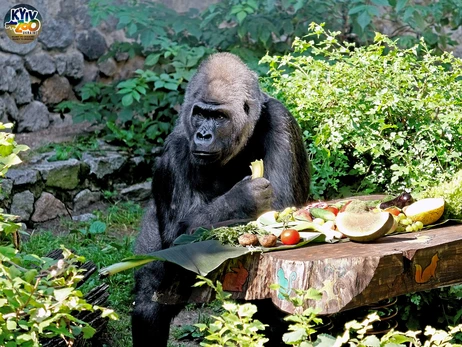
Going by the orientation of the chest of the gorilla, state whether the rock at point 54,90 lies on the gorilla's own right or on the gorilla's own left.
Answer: on the gorilla's own right

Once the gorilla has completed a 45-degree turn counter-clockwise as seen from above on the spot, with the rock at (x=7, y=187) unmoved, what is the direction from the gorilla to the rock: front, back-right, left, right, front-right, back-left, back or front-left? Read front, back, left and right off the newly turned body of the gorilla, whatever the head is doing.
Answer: back-right

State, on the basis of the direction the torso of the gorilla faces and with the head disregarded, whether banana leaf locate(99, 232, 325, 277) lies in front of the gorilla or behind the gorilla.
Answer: in front

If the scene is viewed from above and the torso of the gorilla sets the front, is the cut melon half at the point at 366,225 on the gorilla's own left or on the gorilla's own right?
on the gorilla's own left

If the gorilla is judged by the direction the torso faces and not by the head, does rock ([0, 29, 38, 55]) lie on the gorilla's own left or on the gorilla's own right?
on the gorilla's own right

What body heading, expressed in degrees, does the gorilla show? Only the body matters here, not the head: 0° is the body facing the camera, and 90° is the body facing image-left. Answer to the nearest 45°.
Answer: approximately 45°

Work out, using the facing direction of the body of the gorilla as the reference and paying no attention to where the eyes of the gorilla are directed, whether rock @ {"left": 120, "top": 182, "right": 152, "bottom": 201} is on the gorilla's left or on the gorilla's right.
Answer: on the gorilla's right

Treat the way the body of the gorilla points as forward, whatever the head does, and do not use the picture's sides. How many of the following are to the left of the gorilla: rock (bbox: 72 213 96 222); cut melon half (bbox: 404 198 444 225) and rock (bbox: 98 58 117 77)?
1

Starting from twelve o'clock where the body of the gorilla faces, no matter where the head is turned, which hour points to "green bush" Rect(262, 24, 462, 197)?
The green bush is roughly at 7 o'clock from the gorilla.

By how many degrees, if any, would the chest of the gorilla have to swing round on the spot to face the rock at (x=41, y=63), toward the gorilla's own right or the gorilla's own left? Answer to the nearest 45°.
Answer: approximately 90° to the gorilla's own right

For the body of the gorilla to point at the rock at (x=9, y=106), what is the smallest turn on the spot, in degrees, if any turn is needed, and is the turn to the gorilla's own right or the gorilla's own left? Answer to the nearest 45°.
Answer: approximately 90° to the gorilla's own right

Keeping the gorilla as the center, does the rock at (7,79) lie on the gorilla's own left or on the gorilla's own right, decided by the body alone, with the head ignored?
on the gorilla's own right

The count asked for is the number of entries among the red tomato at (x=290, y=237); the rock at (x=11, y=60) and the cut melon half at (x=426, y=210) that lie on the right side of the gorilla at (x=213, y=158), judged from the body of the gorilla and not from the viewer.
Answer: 1

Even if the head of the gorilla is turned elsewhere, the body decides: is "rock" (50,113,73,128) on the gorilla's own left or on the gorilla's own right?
on the gorilla's own right

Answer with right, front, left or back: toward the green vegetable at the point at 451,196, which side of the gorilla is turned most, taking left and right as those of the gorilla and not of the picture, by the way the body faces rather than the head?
left

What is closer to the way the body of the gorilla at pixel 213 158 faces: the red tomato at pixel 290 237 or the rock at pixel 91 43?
the red tomato
